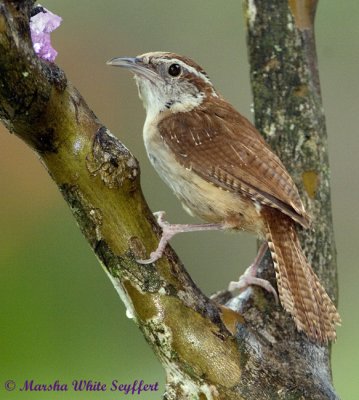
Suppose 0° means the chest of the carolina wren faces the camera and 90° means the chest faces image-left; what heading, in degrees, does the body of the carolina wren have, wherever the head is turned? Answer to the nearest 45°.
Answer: approximately 90°
